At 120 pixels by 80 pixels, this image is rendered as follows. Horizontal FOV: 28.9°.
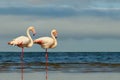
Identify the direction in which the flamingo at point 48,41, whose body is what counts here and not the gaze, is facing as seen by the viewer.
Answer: to the viewer's right
